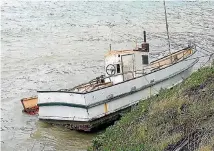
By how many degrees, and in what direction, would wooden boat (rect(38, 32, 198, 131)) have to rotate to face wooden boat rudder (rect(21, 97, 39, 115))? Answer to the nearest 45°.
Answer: approximately 135° to its left

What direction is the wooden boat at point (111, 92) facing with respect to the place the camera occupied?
facing away from the viewer and to the right of the viewer
